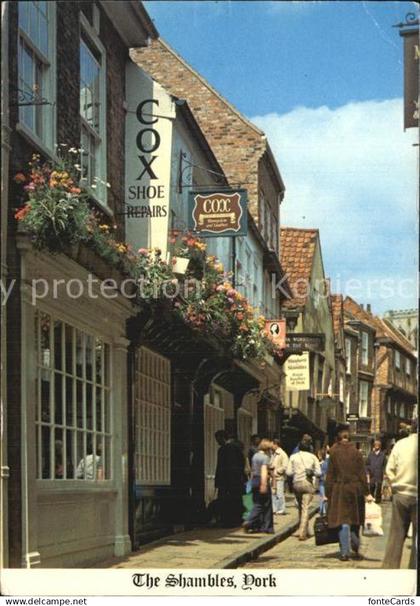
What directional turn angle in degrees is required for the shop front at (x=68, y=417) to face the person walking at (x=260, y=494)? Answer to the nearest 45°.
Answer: approximately 45° to its left

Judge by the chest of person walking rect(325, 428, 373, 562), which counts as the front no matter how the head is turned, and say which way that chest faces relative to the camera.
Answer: away from the camera

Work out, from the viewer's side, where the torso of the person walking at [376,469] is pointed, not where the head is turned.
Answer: toward the camera

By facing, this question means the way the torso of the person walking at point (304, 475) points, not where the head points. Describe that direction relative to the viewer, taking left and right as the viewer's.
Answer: facing away from the viewer

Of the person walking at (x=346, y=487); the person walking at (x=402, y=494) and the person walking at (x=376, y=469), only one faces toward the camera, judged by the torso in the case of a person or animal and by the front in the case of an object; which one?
the person walking at (x=376, y=469)

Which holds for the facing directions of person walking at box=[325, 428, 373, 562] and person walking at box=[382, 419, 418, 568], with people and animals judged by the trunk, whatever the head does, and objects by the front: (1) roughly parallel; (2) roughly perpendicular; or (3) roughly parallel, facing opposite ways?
roughly parallel

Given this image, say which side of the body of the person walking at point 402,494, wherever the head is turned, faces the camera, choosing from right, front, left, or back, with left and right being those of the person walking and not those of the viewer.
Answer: back
